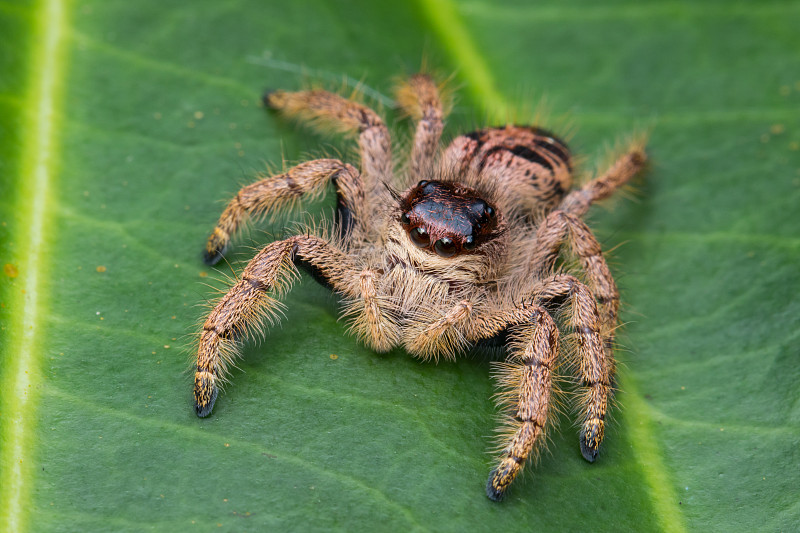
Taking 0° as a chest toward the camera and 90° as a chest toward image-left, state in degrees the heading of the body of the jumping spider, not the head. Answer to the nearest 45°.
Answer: approximately 45°
